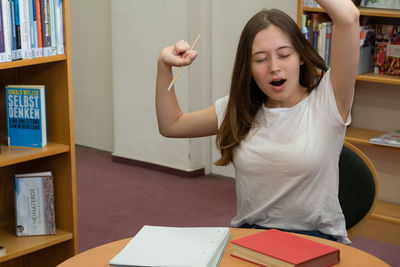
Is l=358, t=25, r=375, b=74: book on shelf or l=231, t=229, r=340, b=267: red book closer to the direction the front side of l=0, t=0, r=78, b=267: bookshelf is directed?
the red book

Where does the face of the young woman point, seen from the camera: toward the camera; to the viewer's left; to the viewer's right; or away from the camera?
toward the camera

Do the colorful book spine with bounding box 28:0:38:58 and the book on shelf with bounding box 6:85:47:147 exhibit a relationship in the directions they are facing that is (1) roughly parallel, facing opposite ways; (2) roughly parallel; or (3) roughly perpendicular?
roughly parallel

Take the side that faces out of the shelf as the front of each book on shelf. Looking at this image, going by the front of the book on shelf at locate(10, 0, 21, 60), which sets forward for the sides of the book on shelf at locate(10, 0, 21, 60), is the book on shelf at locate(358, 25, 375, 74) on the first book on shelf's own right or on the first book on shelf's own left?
on the first book on shelf's own left

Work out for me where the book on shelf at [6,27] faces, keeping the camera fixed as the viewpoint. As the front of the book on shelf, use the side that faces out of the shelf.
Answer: facing the viewer

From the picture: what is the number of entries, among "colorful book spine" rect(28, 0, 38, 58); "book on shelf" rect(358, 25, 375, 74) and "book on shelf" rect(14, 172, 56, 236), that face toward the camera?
3

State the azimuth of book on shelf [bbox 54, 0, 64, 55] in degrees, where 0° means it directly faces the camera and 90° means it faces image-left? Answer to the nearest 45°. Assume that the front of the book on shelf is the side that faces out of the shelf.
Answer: approximately 0°

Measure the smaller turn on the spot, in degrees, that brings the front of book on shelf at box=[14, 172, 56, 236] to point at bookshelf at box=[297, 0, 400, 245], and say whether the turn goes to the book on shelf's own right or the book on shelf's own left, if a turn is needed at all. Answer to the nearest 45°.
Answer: approximately 90° to the book on shelf's own left

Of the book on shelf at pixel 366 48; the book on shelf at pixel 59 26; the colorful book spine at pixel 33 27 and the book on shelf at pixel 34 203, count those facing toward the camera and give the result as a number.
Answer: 4

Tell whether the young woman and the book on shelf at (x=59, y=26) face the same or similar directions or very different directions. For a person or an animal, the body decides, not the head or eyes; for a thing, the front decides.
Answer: same or similar directions

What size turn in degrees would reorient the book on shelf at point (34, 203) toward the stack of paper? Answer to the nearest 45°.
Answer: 0° — it already faces it

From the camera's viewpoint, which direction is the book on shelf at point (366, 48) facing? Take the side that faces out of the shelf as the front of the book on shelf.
toward the camera
